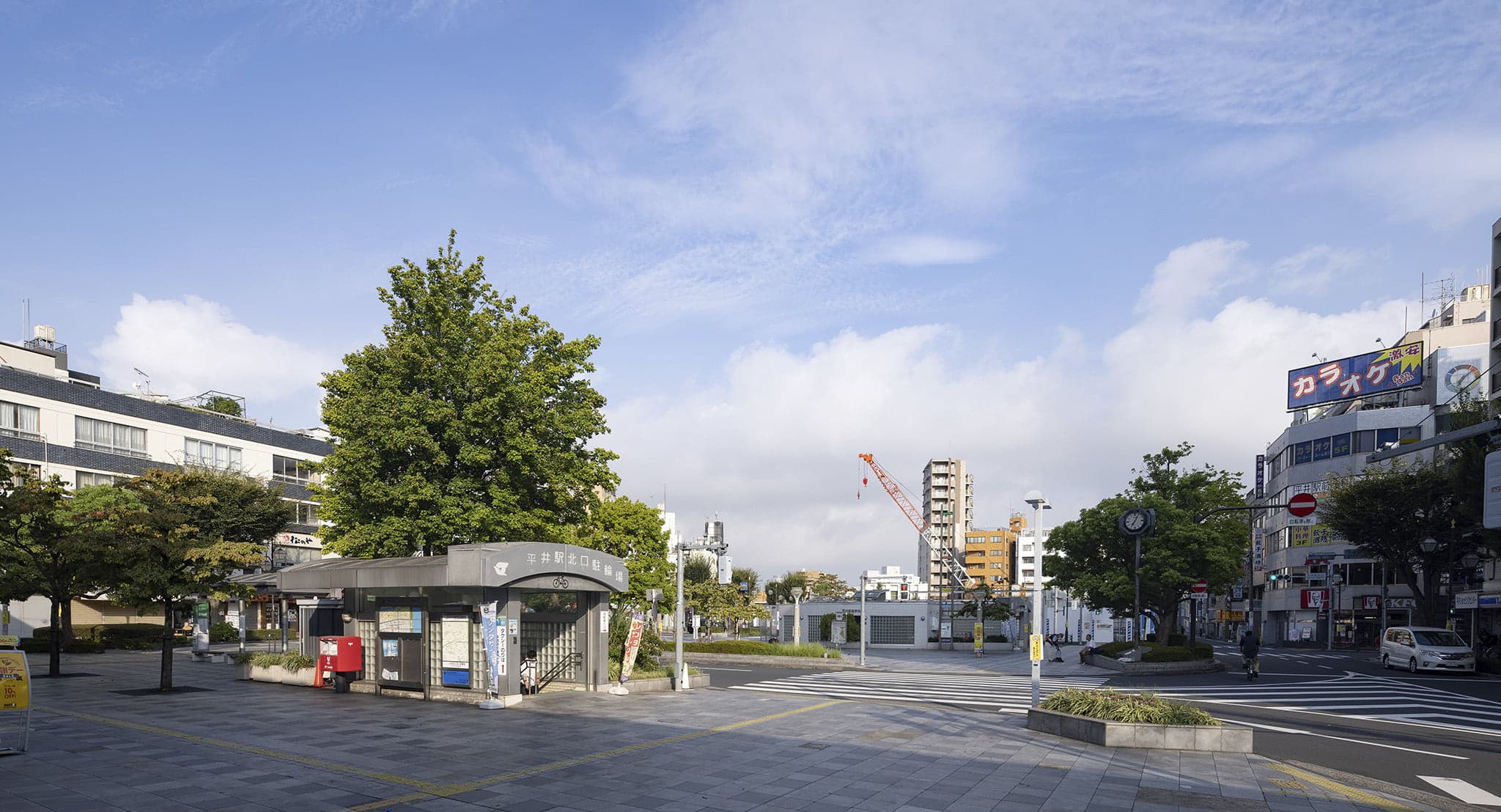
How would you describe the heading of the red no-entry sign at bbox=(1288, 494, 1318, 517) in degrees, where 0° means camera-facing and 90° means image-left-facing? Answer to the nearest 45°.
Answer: approximately 0°

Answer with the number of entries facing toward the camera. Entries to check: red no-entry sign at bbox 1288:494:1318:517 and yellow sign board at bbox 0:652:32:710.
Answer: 2

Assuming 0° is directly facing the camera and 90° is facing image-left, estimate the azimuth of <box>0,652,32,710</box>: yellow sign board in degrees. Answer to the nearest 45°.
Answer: approximately 0°
